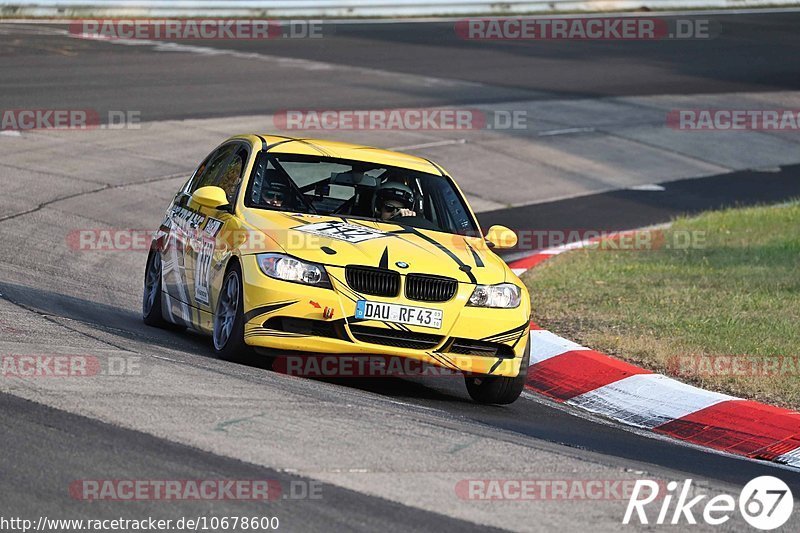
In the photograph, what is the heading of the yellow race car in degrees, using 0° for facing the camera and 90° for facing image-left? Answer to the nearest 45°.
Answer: approximately 315°

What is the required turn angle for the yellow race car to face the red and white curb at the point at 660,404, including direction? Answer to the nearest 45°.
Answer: approximately 45° to its left
